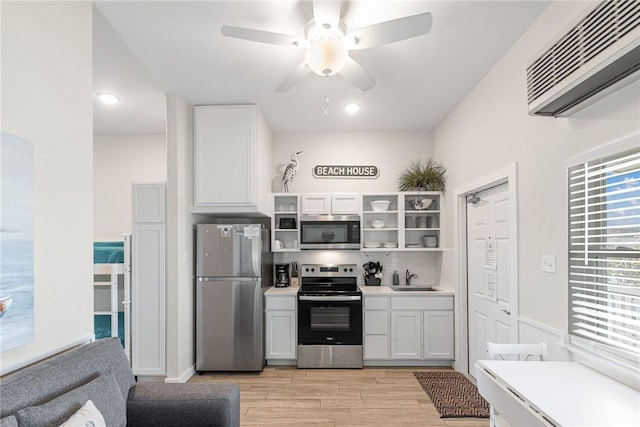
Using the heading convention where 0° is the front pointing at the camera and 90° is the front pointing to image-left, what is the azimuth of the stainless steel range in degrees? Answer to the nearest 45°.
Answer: approximately 0°

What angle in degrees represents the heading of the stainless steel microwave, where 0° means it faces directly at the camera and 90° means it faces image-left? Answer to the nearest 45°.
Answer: approximately 0°

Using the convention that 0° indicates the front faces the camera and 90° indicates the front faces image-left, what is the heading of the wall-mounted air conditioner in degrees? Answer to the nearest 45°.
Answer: approximately 45°
